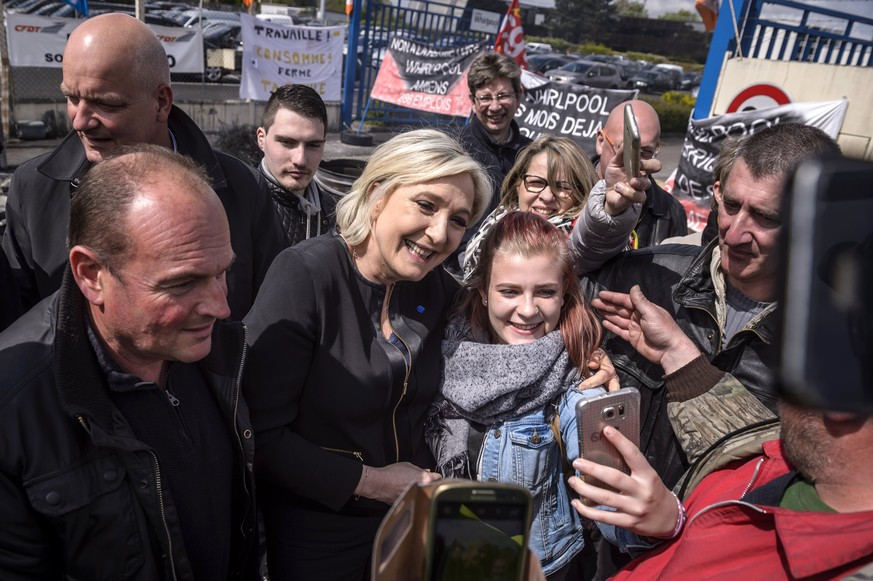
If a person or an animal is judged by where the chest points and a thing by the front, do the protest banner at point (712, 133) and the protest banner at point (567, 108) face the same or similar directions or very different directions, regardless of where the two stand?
same or similar directions

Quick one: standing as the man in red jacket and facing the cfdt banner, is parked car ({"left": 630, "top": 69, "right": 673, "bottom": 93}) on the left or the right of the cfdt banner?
right

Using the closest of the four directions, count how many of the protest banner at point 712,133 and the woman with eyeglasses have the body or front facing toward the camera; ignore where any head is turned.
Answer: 2

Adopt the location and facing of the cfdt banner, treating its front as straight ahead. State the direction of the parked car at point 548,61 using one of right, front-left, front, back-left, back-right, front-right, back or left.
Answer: back-left

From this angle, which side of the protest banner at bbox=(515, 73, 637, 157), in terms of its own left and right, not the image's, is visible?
front

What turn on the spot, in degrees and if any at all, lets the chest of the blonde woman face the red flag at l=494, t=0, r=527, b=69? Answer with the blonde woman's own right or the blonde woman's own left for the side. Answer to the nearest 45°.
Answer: approximately 135° to the blonde woman's own left

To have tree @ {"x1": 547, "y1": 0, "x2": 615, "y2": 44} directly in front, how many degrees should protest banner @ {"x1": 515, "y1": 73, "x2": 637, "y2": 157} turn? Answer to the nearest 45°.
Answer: approximately 180°

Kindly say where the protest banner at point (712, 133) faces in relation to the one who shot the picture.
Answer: facing the viewer

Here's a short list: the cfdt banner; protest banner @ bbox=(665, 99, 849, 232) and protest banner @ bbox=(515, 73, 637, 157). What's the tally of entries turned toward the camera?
3

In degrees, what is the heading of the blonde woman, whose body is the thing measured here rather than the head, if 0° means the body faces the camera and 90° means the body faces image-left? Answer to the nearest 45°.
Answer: approximately 315°

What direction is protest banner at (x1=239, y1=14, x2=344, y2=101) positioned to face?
toward the camera

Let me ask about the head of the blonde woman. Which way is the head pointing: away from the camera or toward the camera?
toward the camera

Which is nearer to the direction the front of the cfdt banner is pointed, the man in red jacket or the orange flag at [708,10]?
the man in red jacket

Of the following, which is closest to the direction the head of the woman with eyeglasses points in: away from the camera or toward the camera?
toward the camera
